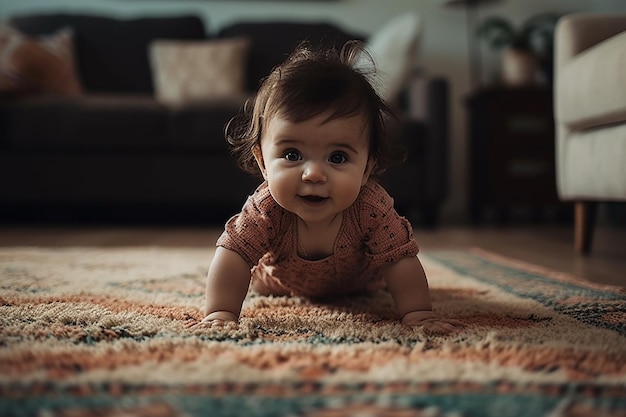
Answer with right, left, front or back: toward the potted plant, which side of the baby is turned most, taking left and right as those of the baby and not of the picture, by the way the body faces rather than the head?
back

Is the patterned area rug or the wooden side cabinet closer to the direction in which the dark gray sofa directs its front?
the patterned area rug

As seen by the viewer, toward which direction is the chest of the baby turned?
toward the camera

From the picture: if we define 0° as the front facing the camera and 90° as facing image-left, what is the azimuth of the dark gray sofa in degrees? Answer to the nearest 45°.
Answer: approximately 0°

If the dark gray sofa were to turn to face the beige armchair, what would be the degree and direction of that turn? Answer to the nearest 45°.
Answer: approximately 45° to its left

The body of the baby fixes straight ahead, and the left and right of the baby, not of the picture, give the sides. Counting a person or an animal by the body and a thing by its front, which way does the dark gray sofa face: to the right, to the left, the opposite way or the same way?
the same way

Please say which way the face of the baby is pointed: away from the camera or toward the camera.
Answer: toward the camera

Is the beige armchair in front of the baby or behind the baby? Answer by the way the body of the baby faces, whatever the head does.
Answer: behind

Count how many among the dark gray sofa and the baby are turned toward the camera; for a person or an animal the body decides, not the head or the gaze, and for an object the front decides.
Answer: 2

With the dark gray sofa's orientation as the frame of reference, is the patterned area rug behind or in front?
in front

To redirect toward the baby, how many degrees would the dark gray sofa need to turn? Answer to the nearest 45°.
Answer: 0° — it already faces them
